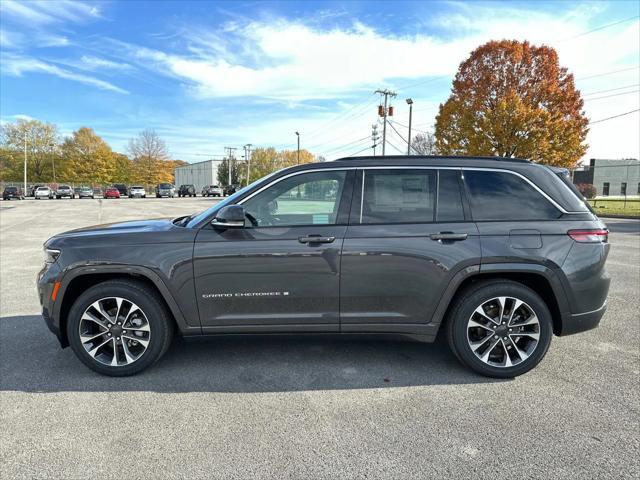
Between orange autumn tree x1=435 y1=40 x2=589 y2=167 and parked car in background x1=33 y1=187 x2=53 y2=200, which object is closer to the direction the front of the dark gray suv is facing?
the parked car in background

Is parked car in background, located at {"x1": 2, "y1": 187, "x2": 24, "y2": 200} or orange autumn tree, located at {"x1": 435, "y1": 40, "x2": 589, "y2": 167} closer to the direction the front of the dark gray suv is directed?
the parked car in background

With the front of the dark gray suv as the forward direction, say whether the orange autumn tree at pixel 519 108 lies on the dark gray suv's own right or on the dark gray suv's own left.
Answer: on the dark gray suv's own right

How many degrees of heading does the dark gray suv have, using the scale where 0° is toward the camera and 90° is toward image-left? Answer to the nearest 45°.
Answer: approximately 90°

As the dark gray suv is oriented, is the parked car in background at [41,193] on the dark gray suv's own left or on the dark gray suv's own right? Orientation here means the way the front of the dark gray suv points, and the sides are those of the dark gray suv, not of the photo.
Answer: on the dark gray suv's own right

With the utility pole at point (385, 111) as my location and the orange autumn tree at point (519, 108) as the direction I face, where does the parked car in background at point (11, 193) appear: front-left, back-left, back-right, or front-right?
back-right

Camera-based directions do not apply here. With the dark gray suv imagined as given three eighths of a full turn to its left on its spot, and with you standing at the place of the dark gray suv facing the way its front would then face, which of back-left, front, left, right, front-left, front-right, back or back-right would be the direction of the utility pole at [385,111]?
back-left

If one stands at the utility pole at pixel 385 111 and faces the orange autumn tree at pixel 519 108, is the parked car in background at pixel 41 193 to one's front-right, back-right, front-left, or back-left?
back-right

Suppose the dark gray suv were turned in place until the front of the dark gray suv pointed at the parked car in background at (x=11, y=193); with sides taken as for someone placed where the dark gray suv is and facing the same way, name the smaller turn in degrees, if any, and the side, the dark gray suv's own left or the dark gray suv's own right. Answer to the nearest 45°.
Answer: approximately 45° to the dark gray suv's own right
